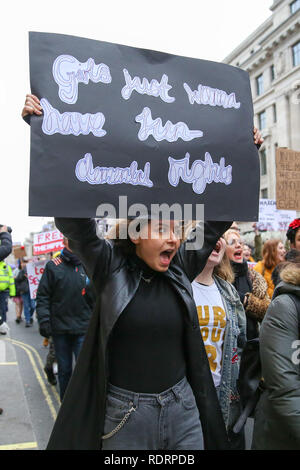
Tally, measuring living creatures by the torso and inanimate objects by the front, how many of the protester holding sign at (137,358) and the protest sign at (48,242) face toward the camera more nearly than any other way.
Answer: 2

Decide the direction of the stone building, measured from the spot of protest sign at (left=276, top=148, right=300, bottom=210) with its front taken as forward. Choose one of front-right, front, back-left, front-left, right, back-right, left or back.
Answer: back

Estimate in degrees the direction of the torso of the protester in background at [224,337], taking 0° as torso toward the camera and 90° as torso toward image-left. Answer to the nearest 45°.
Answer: approximately 45°

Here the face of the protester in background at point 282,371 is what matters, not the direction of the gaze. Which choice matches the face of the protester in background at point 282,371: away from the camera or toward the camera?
away from the camera

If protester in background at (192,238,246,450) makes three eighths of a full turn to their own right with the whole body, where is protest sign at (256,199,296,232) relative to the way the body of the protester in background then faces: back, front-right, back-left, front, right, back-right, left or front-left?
front
